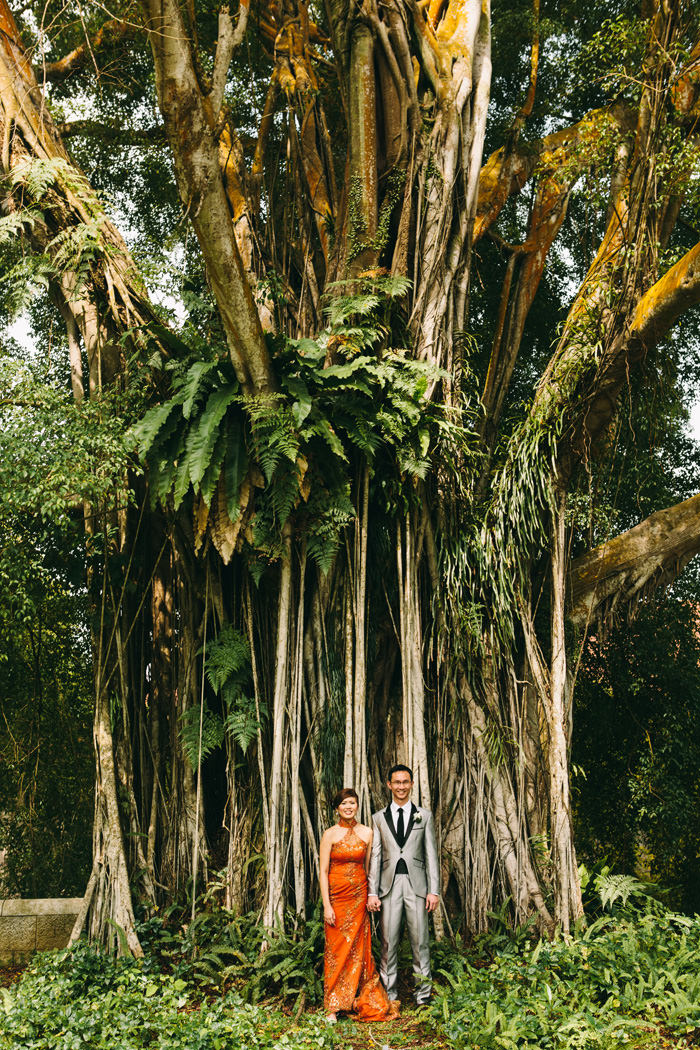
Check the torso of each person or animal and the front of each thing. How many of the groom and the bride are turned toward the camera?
2

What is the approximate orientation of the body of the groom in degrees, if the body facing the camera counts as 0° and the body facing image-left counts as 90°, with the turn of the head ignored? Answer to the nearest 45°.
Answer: approximately 0°

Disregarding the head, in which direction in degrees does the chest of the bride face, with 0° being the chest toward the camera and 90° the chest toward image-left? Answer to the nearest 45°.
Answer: approximately 0°
